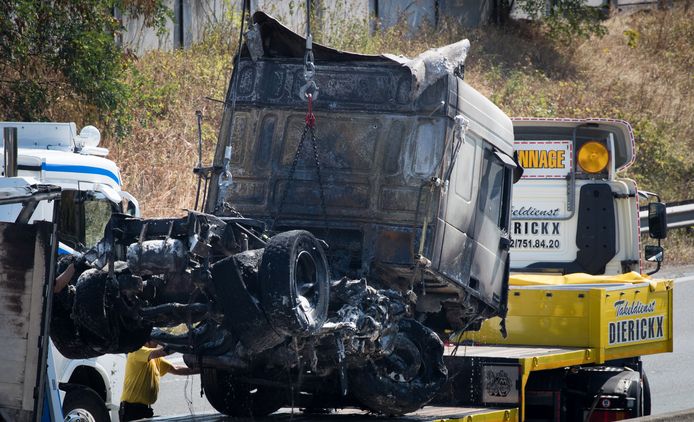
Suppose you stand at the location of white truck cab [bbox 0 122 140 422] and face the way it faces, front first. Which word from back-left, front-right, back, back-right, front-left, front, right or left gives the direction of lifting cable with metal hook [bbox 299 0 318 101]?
front-right

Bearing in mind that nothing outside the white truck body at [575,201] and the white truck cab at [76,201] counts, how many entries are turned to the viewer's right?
1

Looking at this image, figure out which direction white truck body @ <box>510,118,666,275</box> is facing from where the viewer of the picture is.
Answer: facing away from the viewer

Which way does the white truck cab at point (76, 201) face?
to the viewer's right
